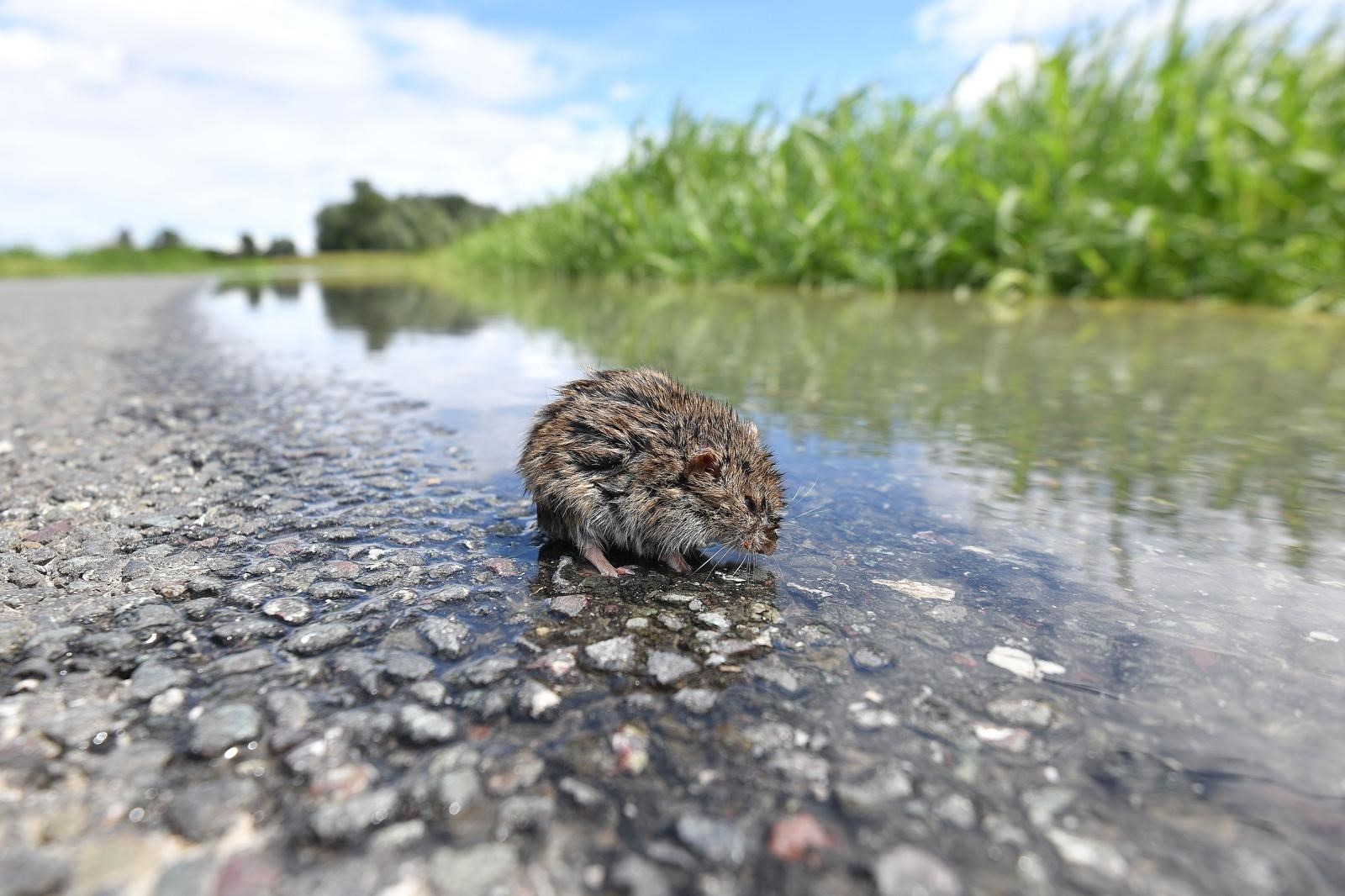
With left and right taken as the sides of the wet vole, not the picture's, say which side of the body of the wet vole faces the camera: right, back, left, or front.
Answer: right
